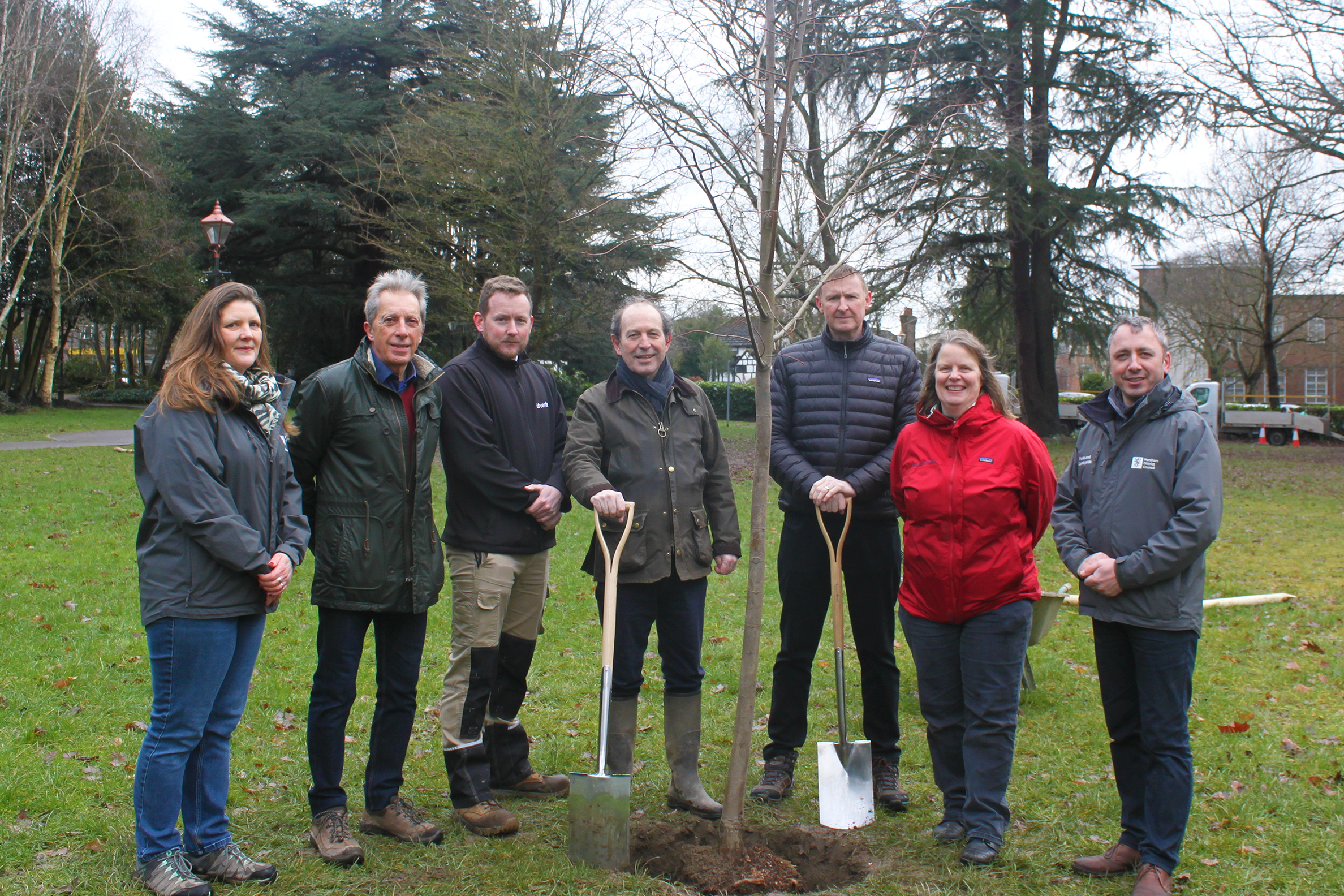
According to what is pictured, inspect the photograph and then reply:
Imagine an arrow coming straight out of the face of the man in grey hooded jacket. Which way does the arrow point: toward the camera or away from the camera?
toward the camera

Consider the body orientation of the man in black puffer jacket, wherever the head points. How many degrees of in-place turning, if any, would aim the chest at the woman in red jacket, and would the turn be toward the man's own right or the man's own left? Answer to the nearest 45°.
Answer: approximately 45° to the man's own left

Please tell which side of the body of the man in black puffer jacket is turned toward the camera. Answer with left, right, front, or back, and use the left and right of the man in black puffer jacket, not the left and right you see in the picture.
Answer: front

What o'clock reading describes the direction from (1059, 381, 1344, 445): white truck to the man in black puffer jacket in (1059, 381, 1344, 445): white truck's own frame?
The man in black puffer jacket is roughly at 9 o'clock from the white truck.

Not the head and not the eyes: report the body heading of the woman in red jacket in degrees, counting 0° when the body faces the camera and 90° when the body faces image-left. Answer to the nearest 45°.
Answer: approximately 0°

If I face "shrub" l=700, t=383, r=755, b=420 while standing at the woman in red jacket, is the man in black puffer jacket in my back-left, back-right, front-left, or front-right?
front-left

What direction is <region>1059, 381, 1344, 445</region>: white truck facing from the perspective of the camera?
to the viewer's left

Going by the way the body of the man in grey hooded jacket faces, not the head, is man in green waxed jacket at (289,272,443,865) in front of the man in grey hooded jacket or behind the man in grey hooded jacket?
in front

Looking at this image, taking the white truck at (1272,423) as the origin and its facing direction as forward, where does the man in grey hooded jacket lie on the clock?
The man in grey hooded jacket is roughly at 9 o'clock from the white truck.

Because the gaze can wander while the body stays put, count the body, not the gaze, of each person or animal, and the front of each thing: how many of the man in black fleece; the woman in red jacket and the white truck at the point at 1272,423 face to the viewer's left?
1

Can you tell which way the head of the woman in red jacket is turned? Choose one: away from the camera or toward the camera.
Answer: toward the camera

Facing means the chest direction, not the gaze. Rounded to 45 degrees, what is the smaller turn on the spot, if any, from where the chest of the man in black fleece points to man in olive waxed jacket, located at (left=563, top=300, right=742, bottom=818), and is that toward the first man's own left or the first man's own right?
approximately 45° to the first man's own left

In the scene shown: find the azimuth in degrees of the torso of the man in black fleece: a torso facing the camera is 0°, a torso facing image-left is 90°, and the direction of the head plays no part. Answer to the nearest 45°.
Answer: approximately 315°

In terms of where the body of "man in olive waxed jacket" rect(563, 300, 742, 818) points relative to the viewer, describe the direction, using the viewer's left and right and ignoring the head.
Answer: facing the viewer

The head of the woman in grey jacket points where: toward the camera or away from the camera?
toward the camera

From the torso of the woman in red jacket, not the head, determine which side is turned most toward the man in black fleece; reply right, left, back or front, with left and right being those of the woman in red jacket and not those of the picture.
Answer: right
